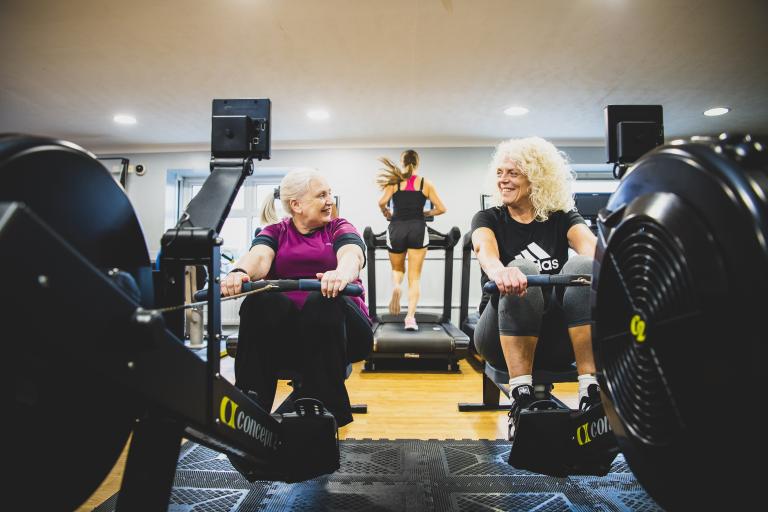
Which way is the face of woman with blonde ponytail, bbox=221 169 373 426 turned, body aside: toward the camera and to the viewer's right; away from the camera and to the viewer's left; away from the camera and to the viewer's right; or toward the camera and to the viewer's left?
toward the camera and to the viewer's right

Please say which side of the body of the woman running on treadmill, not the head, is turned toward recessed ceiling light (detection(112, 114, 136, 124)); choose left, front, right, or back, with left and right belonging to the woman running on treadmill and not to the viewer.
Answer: left

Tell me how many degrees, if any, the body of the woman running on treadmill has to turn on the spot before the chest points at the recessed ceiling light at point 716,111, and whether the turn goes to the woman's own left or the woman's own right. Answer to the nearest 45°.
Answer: approximately 90° to the woman's own right

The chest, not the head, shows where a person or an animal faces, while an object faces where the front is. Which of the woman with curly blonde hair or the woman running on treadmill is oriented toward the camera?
the woman with curly blonde hair

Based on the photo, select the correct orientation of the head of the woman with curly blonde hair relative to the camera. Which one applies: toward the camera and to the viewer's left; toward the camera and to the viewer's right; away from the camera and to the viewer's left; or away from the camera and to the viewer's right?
toward the camera and to the viewer's left

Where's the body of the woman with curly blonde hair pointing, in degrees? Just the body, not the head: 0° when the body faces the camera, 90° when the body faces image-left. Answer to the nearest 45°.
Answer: approximately 0°

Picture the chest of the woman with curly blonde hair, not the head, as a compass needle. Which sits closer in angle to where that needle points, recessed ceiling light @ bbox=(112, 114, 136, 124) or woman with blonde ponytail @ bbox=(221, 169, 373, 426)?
the woman with blonde ponytail

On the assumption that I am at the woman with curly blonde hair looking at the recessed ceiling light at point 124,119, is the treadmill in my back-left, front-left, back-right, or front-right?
front-right

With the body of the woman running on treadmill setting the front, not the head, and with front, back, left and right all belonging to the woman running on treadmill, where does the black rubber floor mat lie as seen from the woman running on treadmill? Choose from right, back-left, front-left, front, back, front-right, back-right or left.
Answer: back

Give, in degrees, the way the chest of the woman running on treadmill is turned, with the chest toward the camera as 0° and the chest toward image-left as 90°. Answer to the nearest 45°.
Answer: approximately 180°

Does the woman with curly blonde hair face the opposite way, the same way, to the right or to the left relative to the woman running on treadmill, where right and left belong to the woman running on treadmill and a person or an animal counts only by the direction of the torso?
the opposite way

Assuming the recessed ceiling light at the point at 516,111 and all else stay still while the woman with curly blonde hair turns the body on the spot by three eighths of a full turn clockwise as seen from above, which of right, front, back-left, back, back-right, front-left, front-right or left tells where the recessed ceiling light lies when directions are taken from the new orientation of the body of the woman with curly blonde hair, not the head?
front-right

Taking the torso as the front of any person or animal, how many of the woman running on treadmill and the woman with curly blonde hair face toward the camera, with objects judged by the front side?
1
